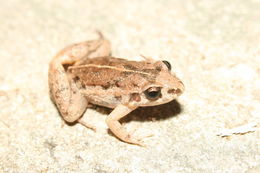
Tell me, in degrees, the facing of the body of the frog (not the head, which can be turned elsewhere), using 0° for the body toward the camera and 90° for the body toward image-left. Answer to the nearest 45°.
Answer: approximately 270°
